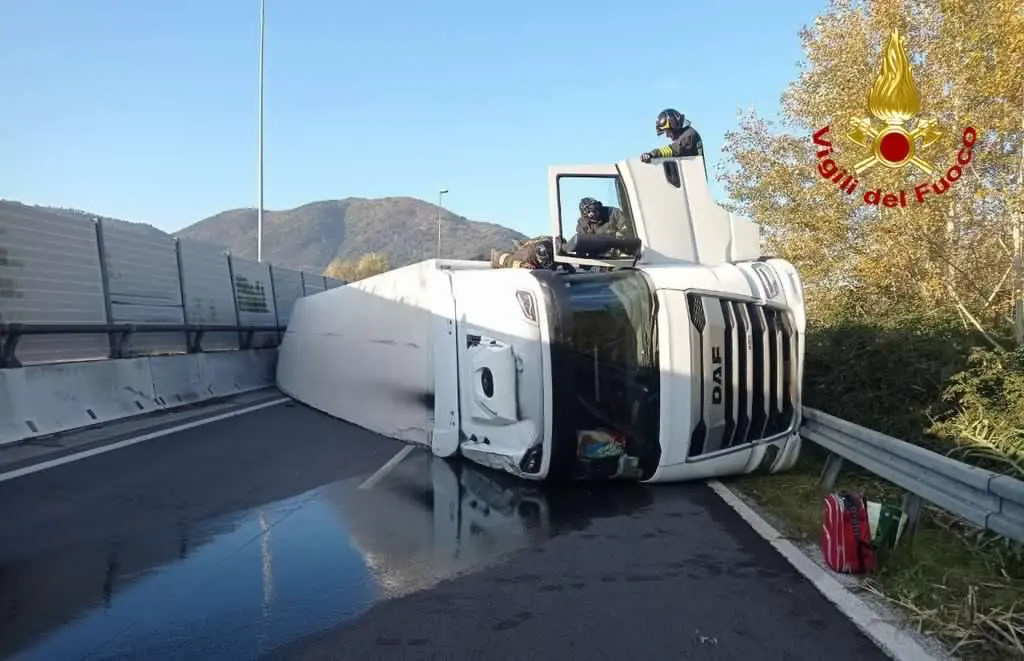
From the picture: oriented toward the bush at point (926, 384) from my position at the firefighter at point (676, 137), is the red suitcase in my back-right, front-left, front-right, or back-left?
front-right

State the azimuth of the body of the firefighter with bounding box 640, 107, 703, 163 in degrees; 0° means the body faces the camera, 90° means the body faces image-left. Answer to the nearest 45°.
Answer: approximately 90°

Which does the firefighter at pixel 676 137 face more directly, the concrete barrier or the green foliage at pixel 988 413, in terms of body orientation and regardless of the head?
the concrete barrier

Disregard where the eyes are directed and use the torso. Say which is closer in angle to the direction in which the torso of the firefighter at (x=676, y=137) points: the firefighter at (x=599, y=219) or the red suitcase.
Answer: the firefighter

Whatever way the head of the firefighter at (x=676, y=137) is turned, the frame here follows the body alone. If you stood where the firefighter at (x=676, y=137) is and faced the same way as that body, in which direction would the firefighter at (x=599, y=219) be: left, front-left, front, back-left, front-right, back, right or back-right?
front-left

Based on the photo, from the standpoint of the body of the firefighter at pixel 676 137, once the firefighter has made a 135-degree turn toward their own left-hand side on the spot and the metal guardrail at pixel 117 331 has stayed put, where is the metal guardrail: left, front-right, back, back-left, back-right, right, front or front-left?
back-right

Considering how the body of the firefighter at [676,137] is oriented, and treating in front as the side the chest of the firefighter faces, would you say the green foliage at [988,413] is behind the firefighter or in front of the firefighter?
behind

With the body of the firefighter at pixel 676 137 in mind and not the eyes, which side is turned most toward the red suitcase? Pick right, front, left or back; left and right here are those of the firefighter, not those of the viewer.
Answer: left

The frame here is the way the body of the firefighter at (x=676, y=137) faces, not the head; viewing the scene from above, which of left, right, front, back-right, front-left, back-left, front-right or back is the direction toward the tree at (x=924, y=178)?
back-right

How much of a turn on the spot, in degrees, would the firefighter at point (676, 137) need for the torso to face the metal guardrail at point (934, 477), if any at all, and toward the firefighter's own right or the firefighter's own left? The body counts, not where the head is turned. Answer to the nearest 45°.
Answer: approximately 90° to the firefighter's own left
